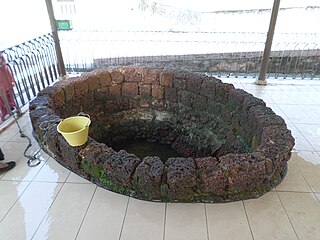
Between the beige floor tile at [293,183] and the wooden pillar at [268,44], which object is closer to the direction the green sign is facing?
the beige floor tile

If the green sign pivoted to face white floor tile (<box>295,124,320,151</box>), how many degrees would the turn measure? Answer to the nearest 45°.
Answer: approximately 45° to its left

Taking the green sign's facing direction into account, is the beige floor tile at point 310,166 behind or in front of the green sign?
in front

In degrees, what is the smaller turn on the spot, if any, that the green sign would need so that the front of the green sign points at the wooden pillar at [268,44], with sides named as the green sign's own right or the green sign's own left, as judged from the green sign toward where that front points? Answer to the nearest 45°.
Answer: approximately 45° to the green sign's own left

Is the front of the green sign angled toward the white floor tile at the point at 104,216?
yes

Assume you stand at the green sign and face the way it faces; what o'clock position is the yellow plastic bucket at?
The yellow plastic bucket is roughly at 12 o'clock from the green sign.

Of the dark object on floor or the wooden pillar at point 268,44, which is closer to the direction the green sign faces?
the dark object on floor

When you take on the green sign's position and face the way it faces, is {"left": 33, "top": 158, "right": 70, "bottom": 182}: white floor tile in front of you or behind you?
in front

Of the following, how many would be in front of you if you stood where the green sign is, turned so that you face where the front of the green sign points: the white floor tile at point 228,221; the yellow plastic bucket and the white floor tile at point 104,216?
3

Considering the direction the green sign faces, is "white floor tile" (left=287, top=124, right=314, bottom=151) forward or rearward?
forward

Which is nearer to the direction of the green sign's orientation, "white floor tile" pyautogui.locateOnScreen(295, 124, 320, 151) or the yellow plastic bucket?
the yellow plastic bucket
